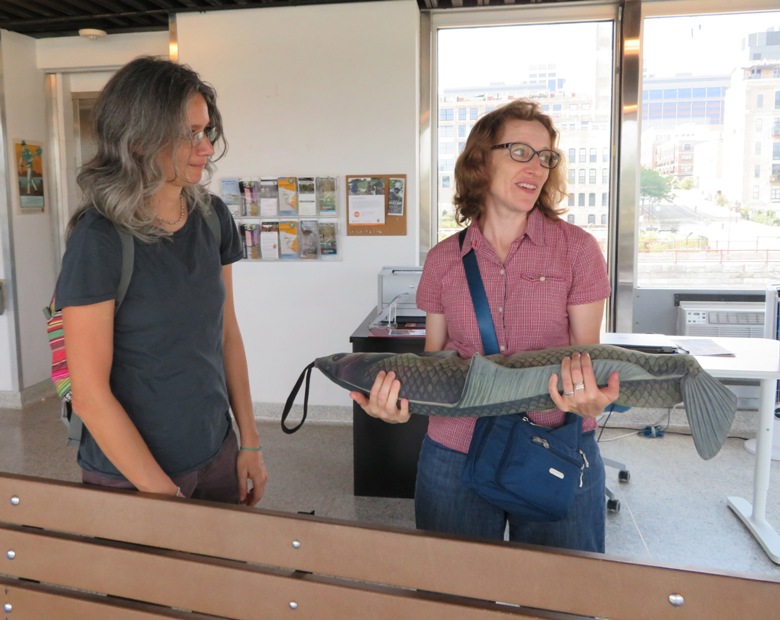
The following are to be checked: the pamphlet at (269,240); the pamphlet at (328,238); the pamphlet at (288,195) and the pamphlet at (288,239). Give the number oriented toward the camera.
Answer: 4

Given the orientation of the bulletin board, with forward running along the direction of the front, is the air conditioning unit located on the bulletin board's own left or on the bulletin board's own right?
on the bulletin board's own left

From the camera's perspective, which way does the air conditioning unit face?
toward the camera

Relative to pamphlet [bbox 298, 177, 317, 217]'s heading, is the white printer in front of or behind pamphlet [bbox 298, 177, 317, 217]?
in front

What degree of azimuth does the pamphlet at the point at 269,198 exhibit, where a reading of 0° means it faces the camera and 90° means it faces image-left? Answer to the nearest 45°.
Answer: approximately 0°

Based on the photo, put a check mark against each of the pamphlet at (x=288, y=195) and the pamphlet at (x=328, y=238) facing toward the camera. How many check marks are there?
2

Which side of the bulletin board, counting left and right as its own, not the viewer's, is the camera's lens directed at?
front

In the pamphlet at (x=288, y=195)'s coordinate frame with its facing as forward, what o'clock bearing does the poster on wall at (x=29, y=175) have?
The poster on wall is roughly at 4 o'clock from the pamphlet.

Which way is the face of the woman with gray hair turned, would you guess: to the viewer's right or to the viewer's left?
to the viewer's right

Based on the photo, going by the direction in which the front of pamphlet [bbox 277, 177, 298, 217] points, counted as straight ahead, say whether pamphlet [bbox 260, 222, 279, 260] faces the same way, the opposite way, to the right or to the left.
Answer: the same way

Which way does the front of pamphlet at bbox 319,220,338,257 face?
toward the camera

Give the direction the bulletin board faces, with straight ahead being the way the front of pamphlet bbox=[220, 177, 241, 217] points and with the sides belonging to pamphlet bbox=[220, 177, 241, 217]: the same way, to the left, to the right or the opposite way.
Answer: the same way

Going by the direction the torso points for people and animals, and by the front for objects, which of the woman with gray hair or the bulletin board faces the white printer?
the bulletin board

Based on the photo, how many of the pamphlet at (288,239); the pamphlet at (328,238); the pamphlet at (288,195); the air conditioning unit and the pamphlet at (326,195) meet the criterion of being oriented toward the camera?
5

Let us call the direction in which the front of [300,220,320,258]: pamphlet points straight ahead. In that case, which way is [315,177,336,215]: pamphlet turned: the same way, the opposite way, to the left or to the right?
the same way

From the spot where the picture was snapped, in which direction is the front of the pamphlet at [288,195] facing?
facing the viewer
